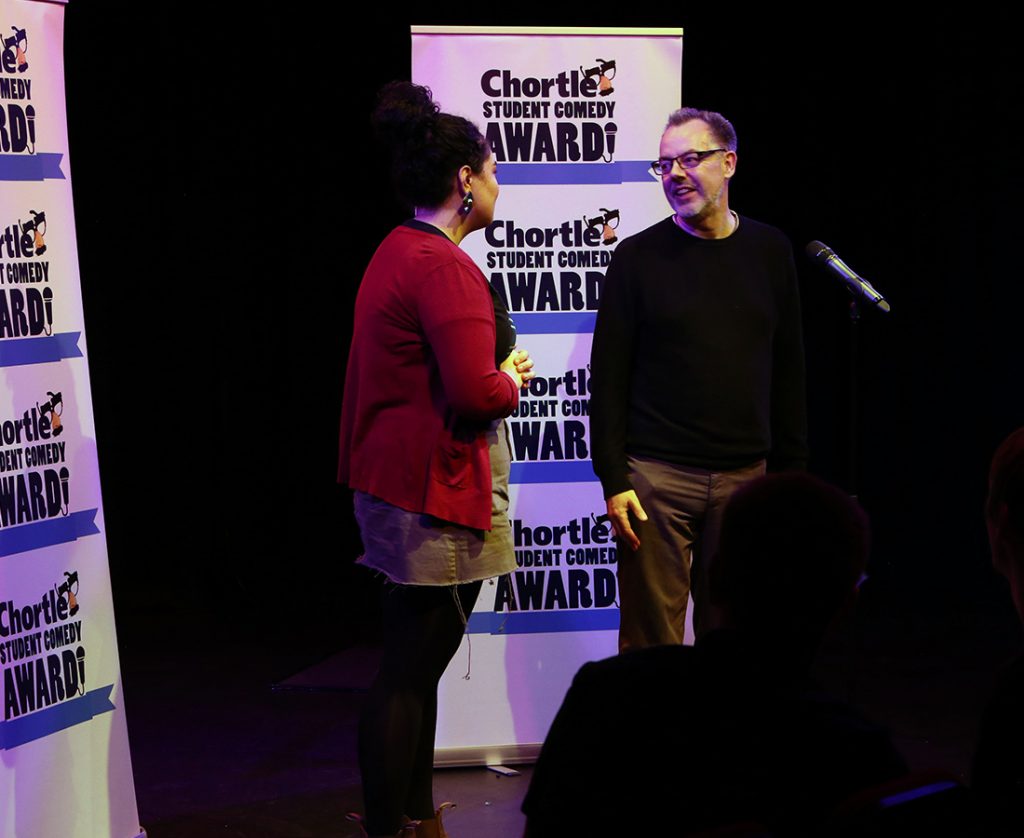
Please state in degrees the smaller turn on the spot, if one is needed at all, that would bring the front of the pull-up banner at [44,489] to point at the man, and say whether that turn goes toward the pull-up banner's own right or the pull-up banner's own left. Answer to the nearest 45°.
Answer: approximately 45° to the pull-up banner's own left

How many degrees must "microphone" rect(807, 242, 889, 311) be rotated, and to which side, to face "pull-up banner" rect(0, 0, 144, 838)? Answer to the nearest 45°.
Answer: approximately 45° to its left

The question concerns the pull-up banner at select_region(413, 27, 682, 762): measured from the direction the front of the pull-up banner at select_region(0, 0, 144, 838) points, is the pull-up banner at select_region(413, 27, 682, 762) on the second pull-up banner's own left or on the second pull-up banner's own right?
on the second pull-up banner's own left

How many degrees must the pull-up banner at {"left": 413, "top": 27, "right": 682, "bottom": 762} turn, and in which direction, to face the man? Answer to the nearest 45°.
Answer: approximately 45° to its left

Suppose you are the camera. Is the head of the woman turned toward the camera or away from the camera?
away from the camera

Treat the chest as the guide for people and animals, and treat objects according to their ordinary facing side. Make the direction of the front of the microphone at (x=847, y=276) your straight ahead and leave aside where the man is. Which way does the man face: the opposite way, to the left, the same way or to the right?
to the left

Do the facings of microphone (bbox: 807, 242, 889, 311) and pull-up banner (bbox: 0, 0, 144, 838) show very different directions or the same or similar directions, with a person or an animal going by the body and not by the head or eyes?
very different directions

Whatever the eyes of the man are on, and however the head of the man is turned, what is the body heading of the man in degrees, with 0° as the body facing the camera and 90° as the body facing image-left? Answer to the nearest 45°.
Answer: approximately 0°

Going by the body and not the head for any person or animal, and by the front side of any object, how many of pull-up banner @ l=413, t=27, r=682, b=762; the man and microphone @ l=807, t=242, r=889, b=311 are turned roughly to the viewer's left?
1

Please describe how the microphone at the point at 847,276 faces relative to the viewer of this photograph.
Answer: facing to the left of the viewer
